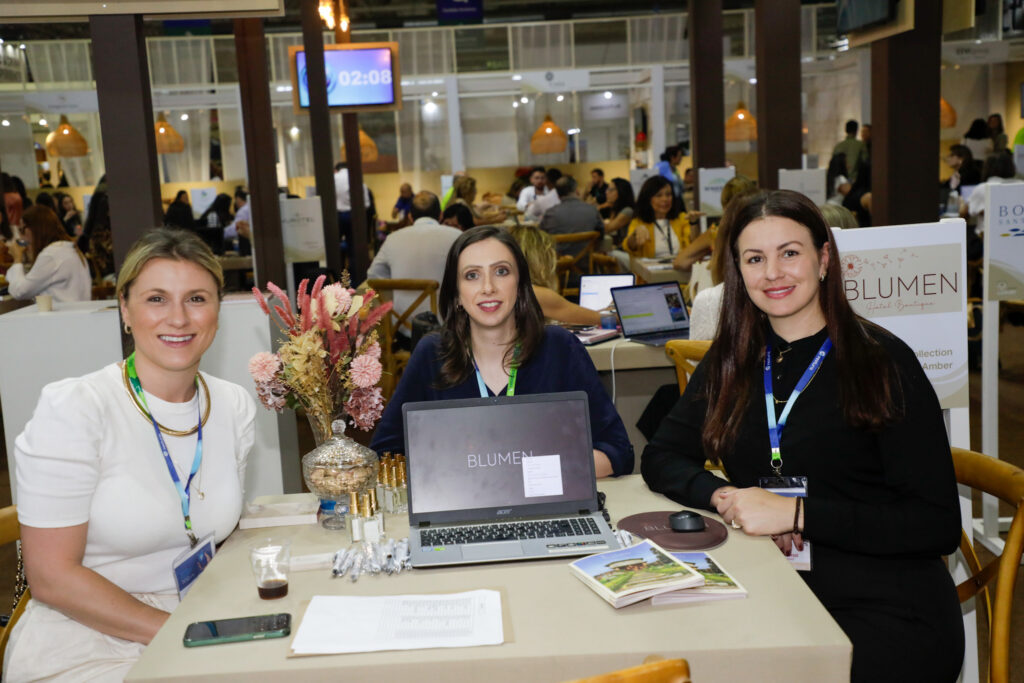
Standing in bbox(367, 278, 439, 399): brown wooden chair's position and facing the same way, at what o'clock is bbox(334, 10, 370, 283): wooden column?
The wooden column is roughly at 12 o'clock from the brown wooden chair.

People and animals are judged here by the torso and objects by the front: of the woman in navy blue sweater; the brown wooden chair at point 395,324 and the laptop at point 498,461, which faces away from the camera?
the brown wooden chair

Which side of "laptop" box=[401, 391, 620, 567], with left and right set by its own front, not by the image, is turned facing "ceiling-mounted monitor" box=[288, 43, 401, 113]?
back

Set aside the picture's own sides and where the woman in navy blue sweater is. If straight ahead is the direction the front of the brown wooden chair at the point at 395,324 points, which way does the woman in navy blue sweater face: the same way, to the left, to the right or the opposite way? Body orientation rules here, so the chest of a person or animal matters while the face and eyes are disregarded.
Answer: the opposite way

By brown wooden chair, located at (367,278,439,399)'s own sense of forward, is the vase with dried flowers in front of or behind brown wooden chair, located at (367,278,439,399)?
behind

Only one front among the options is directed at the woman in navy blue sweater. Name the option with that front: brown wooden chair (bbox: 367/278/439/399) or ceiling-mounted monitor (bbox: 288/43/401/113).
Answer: the ceiling-mounted monitor

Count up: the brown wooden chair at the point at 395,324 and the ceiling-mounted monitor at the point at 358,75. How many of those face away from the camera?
1

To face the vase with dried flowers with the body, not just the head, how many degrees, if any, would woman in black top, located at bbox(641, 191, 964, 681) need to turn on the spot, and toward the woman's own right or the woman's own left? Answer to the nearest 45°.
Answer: approximately 45° to the woman's own right

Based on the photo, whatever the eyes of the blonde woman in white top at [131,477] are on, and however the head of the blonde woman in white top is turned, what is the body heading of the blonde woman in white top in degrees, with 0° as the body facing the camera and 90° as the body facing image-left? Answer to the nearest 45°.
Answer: approximately 315°
